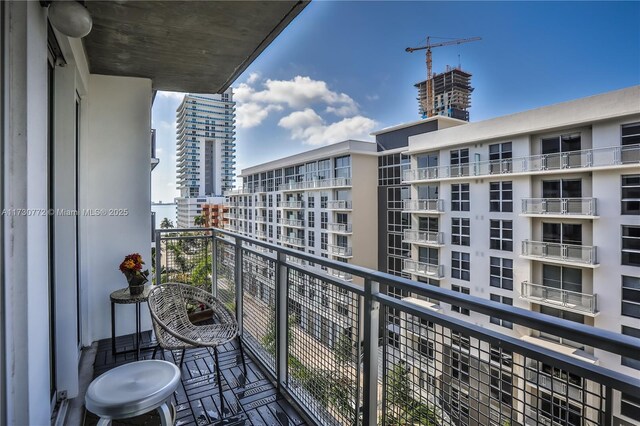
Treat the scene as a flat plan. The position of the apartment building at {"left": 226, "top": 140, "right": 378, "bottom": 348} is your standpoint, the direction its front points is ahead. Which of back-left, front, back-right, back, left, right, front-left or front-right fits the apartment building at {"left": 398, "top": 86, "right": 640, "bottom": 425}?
left

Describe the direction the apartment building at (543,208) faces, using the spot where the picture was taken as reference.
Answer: facing the viewer and to the left of the viewer

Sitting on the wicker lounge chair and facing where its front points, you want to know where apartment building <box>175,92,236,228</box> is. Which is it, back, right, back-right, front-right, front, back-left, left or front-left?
back-left

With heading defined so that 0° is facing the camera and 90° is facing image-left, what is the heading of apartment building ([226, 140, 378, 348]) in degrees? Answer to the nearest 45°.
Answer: approximately 45°

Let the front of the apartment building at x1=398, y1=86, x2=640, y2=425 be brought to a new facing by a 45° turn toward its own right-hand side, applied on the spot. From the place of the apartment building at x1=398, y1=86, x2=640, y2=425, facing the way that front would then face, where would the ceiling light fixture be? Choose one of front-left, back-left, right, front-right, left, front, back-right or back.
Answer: left

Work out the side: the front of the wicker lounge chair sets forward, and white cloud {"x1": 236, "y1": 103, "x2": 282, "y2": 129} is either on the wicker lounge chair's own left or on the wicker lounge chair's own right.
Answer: on the wicker lounge chair's own left

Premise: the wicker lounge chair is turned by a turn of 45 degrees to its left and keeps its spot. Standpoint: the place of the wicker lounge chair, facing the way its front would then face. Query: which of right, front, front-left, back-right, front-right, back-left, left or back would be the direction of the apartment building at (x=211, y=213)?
left

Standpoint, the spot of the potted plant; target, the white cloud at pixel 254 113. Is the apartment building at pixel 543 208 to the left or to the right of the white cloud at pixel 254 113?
right

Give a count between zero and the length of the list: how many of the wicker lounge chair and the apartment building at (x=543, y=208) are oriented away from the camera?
0

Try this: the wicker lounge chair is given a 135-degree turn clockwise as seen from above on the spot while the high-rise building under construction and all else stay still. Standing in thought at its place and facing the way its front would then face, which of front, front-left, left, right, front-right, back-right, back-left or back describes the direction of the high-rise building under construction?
back-right

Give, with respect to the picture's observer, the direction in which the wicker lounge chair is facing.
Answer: facing the viewer and to the right of the viewer

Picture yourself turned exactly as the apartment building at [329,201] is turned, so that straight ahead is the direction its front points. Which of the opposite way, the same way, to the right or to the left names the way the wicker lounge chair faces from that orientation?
to the left

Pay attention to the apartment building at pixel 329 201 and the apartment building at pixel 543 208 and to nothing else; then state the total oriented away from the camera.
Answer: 0

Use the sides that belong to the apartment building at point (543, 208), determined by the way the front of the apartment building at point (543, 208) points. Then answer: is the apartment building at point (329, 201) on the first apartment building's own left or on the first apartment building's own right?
on the first apartment building's own right
